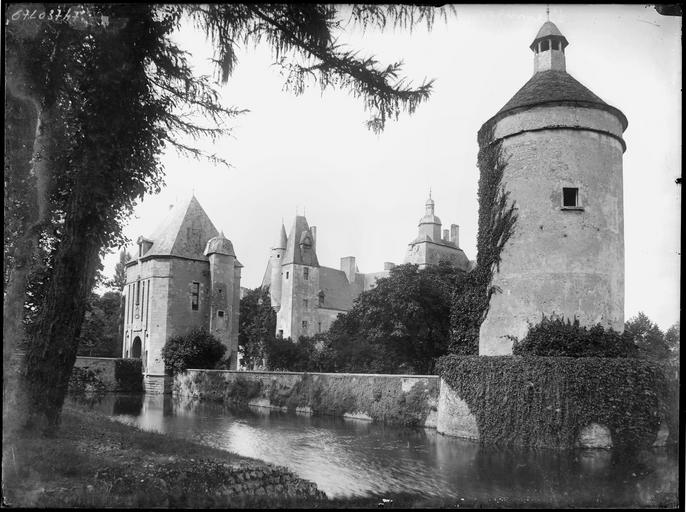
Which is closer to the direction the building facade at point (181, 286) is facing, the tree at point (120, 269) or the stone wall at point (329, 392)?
the stone wall

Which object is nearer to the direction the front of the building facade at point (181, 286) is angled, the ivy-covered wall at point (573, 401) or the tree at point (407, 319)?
the ivy-covered wall

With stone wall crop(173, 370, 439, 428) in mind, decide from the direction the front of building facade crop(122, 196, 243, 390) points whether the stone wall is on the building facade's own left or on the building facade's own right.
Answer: on the building facade's own left

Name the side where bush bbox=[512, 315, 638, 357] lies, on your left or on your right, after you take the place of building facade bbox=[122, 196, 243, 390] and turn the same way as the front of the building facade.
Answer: on your left

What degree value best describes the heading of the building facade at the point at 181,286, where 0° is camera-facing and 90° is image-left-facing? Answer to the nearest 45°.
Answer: approximately 45°

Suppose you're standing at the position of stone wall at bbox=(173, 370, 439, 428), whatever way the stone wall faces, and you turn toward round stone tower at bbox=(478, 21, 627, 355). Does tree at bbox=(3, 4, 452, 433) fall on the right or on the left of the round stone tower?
right

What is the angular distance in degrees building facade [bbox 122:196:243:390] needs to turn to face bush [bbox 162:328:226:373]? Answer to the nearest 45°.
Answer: approximately 45° to its left

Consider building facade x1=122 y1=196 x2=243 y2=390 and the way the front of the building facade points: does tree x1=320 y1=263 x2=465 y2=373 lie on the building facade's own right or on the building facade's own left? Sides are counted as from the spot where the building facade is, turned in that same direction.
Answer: on the building facade's own left

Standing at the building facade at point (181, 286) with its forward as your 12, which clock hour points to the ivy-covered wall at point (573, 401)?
The ivy-covered wall is roughly at 10 o'clock from the building facade.
